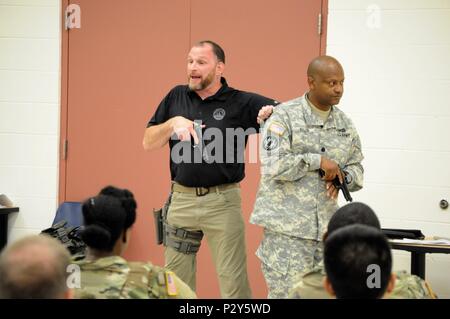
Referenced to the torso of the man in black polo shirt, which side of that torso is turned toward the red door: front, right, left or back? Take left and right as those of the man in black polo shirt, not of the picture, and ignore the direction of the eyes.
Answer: back

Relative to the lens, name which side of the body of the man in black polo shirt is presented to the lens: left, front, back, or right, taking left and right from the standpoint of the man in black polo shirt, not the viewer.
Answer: front

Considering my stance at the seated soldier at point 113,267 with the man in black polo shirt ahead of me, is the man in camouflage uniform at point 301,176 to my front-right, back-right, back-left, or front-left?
front-right

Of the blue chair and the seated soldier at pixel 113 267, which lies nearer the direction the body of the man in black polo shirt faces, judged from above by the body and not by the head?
the seated soldier

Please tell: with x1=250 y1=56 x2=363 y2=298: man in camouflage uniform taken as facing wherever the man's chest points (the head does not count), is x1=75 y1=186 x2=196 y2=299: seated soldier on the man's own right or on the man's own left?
on the man's own right

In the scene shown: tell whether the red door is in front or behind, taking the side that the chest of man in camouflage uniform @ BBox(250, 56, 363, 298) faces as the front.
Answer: behind

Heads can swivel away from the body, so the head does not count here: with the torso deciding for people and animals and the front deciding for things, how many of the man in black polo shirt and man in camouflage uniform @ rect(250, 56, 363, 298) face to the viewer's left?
0

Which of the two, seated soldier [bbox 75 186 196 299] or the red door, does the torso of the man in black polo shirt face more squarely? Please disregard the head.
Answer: the seated soldier

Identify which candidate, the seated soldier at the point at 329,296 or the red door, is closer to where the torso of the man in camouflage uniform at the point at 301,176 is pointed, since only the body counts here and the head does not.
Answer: the seated soldier

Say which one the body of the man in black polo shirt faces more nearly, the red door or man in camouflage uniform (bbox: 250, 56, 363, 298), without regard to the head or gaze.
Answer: the man in camouflage uniform

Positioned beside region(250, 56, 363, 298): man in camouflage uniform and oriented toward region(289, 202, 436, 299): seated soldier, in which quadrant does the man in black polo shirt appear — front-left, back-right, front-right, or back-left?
back-right

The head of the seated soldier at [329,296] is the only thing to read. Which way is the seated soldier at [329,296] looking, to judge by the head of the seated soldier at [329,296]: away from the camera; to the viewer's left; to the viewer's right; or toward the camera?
away from the camera

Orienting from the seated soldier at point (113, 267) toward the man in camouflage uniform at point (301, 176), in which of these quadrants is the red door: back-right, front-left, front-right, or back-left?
front-left

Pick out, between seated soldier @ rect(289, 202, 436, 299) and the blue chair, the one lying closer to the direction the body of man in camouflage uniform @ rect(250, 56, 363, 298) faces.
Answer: the seated soldier

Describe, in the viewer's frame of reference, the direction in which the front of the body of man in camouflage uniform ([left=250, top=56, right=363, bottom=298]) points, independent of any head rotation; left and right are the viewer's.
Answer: facing the viewer and to the right of the viewer
